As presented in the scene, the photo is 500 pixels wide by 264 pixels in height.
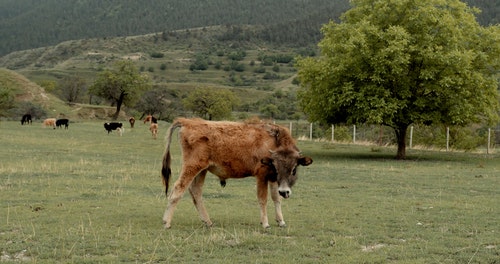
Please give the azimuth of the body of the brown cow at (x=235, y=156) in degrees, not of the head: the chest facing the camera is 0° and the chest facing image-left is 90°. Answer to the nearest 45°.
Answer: approximately 270°

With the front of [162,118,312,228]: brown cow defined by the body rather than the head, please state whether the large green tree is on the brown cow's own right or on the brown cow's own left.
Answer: on the brown cow's own left
